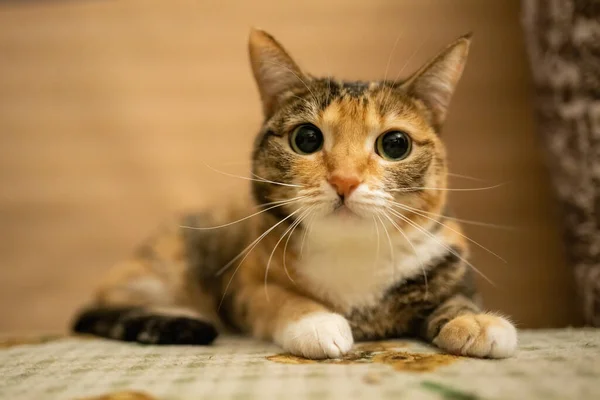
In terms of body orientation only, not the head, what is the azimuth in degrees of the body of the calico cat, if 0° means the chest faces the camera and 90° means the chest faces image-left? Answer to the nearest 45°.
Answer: approximately 315°
